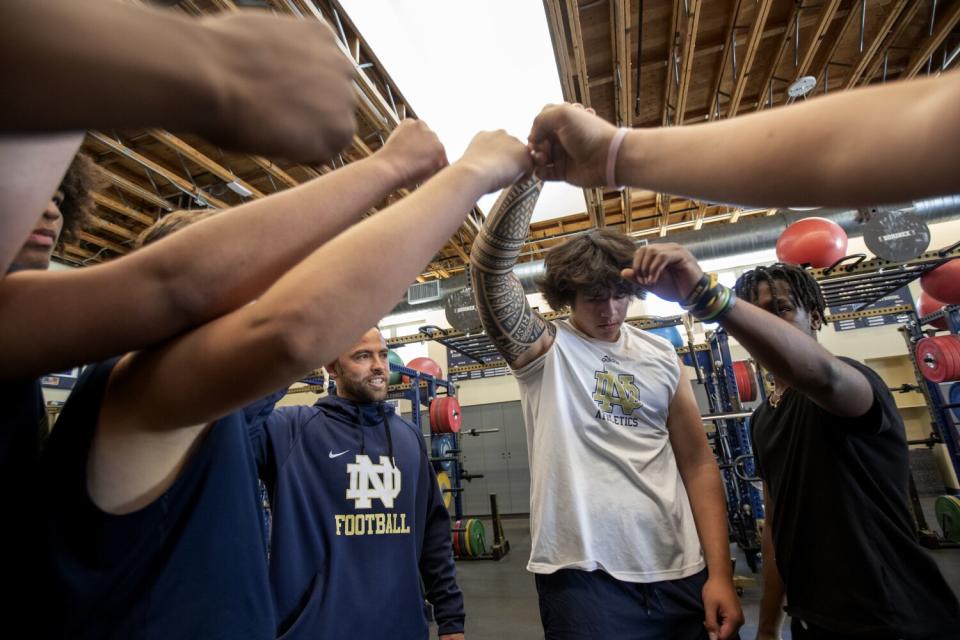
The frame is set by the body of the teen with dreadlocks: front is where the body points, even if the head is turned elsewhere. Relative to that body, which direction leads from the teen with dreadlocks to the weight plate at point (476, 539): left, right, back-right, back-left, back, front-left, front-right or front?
right

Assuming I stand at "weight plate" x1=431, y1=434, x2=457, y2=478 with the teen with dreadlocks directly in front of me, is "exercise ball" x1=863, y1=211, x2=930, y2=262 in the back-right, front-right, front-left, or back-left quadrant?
front-left

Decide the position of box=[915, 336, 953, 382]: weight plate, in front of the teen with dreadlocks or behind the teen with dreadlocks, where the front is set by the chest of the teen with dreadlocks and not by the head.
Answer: behind

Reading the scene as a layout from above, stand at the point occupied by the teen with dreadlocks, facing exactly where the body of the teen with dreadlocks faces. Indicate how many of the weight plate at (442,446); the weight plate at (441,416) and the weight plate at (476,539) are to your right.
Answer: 3

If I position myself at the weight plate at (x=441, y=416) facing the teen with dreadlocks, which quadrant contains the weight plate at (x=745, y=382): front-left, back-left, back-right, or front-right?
front-left

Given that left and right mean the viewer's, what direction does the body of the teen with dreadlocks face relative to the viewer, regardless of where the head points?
facing the viewer and to the left of the viewer

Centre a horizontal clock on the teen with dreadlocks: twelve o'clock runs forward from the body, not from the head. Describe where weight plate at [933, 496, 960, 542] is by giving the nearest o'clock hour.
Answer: The weight plate is roughly at 5 o'clock from the teen with dreadlocks.

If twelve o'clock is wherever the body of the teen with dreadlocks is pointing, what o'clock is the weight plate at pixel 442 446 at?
The weight plate is roughly at 3 o'clock from the teen with dreadlocks.

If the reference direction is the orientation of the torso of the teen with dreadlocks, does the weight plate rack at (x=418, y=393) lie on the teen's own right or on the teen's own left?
on the teen's own right

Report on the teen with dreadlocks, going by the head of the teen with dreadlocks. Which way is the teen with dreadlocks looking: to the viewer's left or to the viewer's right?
to the viewer's left

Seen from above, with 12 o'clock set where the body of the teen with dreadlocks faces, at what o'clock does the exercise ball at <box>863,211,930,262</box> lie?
The exercise ball is roughly at 5 o'clock from the teen with dreadlocks.
